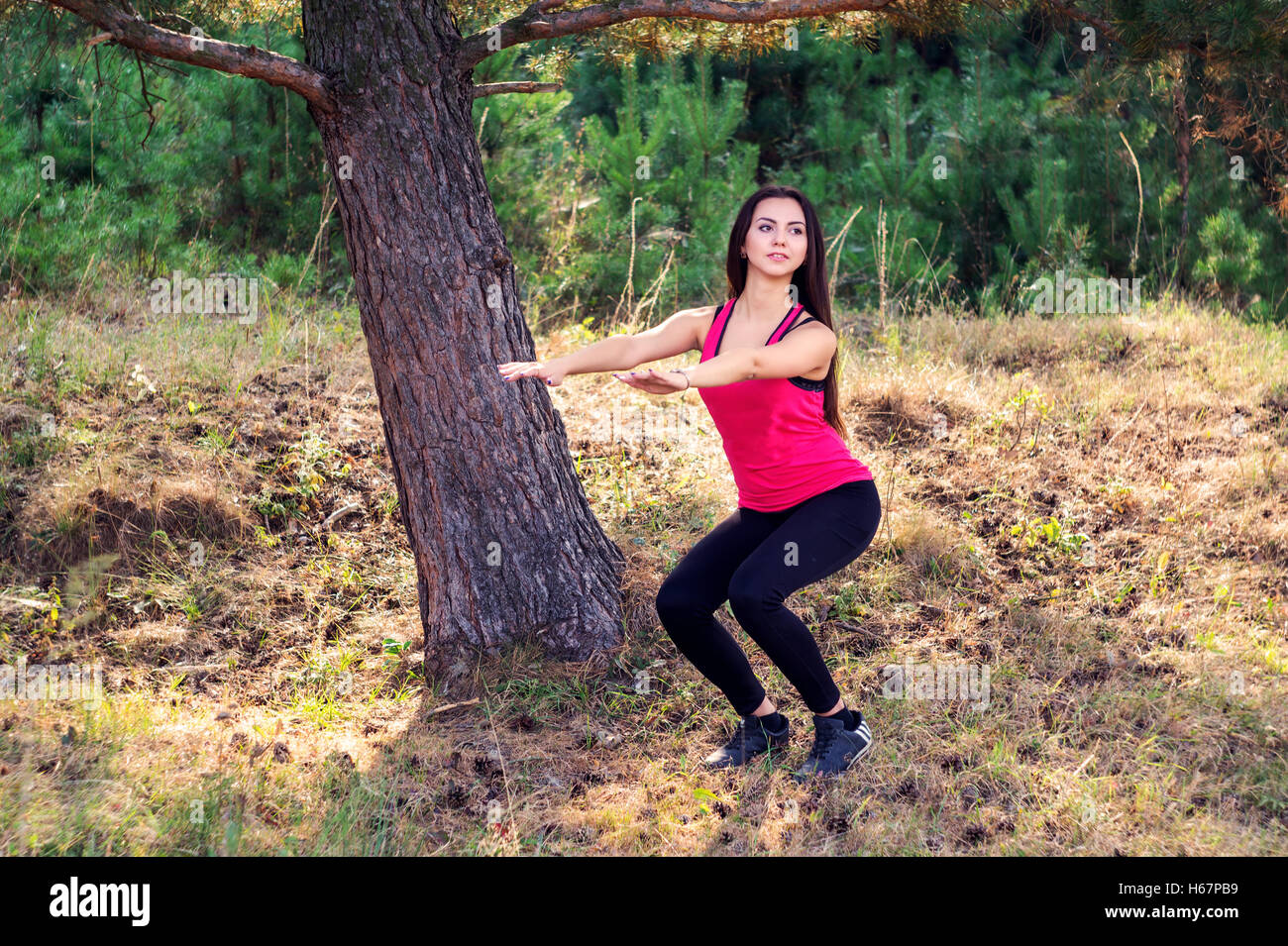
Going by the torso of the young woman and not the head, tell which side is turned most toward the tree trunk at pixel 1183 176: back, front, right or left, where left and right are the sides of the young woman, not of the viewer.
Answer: back

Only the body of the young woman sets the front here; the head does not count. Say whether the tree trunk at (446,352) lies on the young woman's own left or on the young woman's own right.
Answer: on the young woman's own right

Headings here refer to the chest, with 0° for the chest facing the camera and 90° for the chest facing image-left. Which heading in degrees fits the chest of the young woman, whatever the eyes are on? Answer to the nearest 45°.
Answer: approximately 45°
